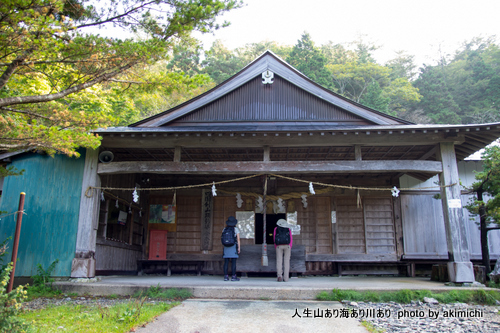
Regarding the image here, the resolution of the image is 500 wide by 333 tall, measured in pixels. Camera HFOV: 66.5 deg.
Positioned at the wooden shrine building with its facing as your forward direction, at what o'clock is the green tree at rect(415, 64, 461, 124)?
The green tree is roughly at 7 o'clock from the wooden shrine building.

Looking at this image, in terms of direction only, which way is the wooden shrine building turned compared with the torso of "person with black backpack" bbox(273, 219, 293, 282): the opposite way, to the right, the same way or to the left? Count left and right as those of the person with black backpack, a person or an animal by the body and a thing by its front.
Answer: the opposite way

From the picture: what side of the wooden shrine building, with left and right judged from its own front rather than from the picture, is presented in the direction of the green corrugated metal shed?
right

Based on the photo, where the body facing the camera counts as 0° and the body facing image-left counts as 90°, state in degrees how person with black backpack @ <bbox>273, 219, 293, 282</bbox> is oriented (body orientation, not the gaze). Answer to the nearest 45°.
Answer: approximately 180°

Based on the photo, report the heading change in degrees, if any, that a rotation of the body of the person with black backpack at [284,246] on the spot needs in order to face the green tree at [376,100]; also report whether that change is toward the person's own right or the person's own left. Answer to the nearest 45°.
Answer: approximately 45° to the person's own right

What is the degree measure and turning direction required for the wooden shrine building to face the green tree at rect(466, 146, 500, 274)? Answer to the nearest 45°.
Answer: approximately 90° to its left

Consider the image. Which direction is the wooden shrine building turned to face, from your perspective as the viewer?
facing the viewer

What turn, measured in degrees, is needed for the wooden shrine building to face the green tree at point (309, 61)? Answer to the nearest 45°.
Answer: approximately 180°

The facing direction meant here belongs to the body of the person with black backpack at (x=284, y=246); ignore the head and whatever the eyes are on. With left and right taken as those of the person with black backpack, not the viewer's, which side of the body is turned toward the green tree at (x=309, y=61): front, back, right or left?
front

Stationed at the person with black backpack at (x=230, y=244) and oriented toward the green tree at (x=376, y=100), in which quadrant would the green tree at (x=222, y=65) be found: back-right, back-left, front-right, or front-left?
front-left

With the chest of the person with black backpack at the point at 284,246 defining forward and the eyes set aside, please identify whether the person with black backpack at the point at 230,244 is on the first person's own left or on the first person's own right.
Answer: on the first person's own left

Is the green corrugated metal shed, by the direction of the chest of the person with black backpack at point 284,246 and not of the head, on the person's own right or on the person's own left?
on the person's own left

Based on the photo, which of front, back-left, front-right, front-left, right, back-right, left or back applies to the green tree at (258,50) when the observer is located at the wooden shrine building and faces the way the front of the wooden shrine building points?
back
